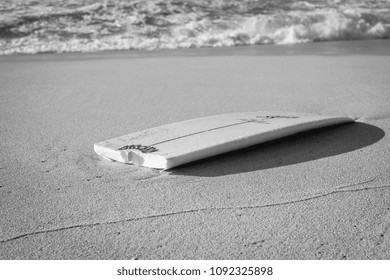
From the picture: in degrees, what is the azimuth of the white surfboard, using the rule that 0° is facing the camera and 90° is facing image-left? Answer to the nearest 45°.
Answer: approximately 225°
